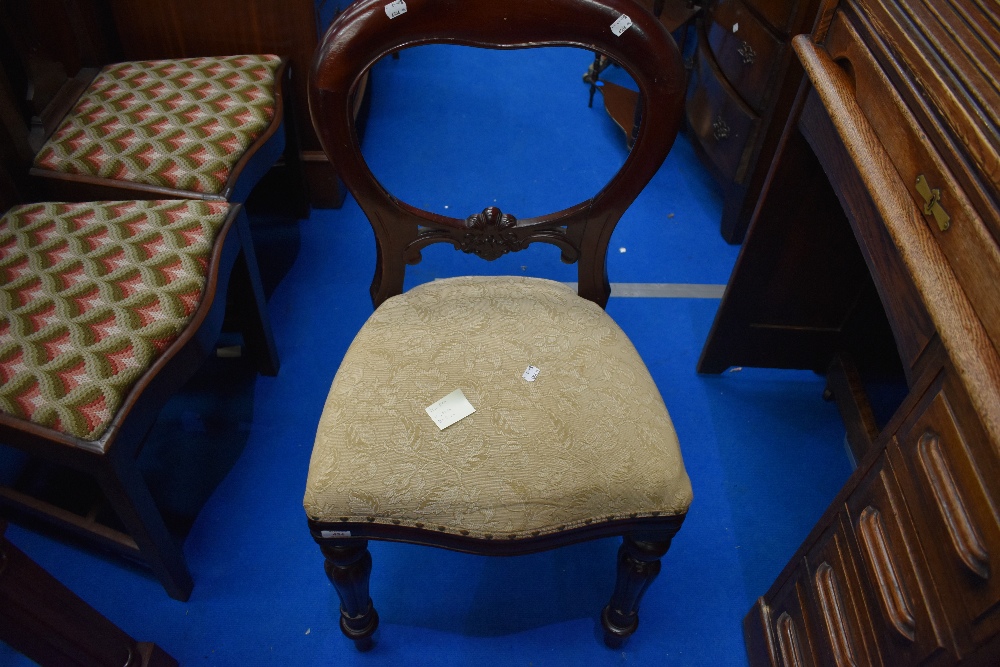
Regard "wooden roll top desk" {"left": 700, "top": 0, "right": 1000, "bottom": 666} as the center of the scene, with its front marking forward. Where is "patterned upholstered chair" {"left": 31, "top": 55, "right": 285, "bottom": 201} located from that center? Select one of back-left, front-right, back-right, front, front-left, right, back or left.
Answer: front-right

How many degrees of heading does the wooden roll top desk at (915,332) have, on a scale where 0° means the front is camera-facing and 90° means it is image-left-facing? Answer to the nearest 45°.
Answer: approximately 45°

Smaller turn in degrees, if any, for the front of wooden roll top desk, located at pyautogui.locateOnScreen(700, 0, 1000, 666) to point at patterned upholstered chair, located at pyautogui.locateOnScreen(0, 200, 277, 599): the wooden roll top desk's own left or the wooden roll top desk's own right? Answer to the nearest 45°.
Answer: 0° — it already faces it

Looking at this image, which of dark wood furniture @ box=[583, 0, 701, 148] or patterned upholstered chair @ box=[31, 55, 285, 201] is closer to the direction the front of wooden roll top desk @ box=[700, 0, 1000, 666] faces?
the patterned upholstered chair

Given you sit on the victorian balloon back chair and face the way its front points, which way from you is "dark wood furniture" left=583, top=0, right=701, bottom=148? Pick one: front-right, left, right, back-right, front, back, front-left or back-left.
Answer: back

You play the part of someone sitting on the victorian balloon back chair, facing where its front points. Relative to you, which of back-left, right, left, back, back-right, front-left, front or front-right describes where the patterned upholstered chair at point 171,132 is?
back-right

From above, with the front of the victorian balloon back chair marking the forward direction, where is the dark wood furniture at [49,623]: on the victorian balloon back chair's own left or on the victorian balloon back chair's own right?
on the victorian balloon back chair's own right

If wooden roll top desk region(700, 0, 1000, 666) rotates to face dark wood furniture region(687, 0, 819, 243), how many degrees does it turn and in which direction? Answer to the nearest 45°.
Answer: approximately 90° to its right

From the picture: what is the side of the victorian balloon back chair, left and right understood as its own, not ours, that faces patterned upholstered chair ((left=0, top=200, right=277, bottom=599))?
right

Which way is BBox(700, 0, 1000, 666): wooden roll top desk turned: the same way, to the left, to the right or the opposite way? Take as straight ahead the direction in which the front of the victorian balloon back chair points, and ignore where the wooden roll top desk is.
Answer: to the right

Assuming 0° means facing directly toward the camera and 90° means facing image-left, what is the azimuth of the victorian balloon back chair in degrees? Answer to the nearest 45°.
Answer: approximately 0°
